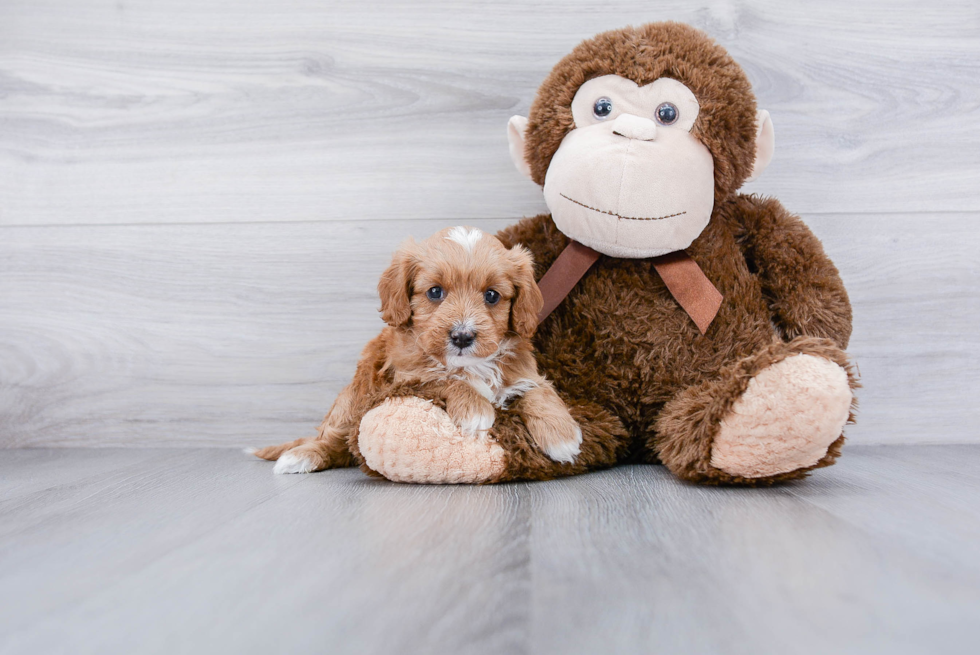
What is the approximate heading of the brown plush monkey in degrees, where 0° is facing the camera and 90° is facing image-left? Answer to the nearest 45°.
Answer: approximately 0°

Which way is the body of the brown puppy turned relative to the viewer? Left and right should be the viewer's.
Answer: facing the viewer and to the right of the viewer
